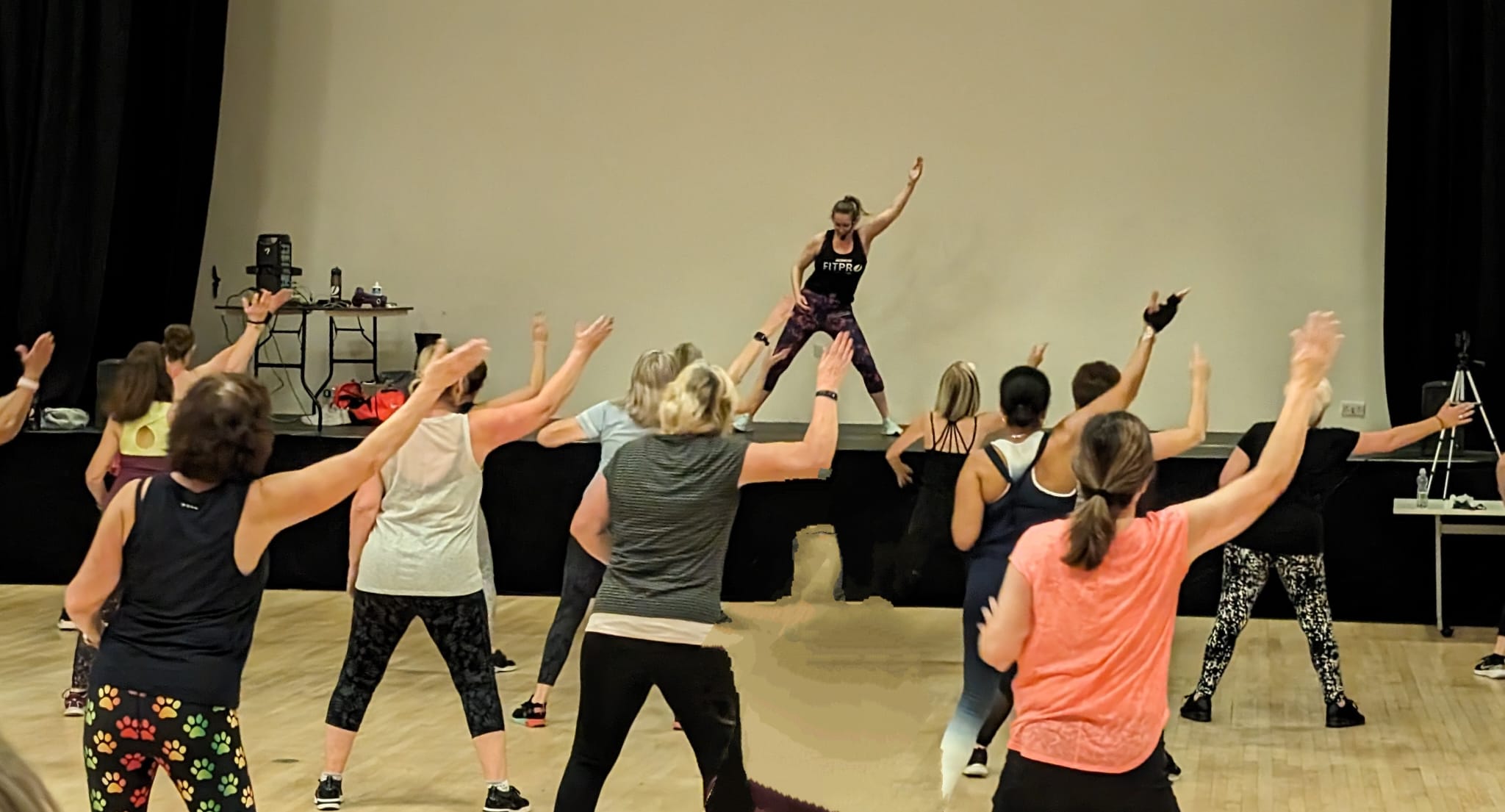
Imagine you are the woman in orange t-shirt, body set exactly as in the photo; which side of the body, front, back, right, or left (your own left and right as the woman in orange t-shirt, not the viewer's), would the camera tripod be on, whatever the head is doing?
front

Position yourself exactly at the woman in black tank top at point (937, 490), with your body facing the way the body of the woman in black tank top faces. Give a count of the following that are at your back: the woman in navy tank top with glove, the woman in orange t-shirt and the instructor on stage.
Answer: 2

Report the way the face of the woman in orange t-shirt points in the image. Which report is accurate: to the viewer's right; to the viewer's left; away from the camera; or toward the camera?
away from the camera

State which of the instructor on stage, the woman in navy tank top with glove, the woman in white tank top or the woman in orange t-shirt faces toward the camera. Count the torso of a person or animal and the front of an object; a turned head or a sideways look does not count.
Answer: the instructor on stage

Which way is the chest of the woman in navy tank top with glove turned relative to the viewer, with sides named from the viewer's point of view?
facing away from the viewer

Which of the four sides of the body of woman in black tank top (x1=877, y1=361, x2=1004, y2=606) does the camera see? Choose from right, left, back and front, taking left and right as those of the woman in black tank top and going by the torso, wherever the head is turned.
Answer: back

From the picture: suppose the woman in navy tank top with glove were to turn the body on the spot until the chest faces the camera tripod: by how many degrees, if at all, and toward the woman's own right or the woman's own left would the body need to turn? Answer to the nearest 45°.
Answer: approximately 45° to the woman's own right

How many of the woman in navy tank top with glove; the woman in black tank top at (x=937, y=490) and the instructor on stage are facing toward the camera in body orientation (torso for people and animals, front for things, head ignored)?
1

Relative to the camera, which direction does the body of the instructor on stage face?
toward the camera

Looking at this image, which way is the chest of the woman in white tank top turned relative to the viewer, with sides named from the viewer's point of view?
facing away from the viewer

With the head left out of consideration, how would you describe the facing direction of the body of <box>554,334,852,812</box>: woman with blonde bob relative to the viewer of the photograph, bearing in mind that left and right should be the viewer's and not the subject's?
facing away from the viewer

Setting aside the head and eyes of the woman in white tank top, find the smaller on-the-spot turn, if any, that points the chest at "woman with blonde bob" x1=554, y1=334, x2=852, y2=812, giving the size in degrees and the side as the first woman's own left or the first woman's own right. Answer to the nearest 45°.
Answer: approximately 135° to the first woman's own right

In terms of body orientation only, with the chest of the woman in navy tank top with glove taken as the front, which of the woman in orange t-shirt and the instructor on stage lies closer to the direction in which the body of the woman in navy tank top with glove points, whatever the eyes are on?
the instructor on stage

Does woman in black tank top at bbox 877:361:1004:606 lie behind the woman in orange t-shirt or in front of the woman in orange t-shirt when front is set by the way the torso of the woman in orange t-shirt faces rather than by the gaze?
in front

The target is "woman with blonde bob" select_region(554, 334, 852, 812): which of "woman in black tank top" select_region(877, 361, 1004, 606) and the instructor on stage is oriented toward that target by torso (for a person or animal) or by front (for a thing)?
the instructor on stage

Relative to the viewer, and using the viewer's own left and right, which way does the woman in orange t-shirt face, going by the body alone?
facing away from the viewer

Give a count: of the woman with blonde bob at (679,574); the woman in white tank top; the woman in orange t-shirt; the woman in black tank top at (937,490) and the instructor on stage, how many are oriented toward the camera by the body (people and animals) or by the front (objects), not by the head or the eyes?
1

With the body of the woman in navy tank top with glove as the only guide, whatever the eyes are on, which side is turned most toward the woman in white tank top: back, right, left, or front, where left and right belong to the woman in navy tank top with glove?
left

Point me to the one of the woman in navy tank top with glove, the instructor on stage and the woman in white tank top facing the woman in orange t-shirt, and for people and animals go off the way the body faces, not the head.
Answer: the instructor on stage
